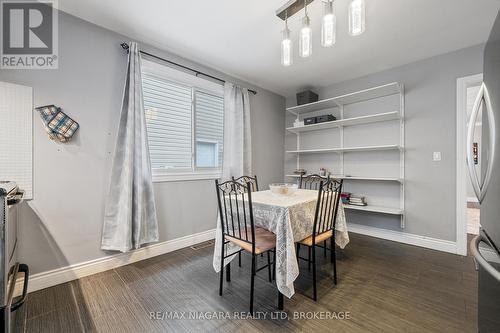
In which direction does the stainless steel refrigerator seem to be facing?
to the viewer's left

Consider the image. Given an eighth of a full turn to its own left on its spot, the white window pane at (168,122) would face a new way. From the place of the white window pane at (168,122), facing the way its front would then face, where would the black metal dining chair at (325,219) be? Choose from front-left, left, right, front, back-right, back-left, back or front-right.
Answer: front-right

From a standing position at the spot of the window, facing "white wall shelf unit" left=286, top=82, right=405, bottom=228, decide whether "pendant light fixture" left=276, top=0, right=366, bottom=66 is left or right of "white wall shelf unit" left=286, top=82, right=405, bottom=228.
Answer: right

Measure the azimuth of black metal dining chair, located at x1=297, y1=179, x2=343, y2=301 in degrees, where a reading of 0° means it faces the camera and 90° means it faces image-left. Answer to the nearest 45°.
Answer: approximately 135°

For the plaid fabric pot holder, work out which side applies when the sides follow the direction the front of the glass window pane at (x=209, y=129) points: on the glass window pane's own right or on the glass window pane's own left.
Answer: on the glass window pane's own right

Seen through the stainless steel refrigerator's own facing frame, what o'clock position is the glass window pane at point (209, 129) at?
The glass window pane is roughly at 12 o'clock from the stainless steel refrigerator.

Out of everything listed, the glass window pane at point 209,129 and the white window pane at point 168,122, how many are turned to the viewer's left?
0

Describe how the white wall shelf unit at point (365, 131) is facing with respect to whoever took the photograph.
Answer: facing the viewer and to the left of the viewer

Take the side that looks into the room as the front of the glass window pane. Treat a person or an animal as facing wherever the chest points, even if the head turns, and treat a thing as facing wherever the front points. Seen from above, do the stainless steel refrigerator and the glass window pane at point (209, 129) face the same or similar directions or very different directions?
very different directions

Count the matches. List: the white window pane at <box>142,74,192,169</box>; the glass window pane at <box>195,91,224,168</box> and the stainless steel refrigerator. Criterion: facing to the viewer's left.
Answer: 1

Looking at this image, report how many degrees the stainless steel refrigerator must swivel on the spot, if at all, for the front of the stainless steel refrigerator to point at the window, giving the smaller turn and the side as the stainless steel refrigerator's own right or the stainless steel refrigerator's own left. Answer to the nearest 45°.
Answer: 0° — it already faces it

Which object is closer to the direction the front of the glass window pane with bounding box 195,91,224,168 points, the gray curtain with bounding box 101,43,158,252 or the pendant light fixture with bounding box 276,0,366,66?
the pendant light fixture

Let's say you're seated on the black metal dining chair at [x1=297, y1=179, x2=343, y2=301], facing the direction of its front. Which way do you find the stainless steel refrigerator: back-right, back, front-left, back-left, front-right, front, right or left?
back

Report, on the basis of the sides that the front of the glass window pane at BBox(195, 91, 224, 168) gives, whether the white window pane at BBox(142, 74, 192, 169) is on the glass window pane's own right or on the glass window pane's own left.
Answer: on the glass window pane's own right
